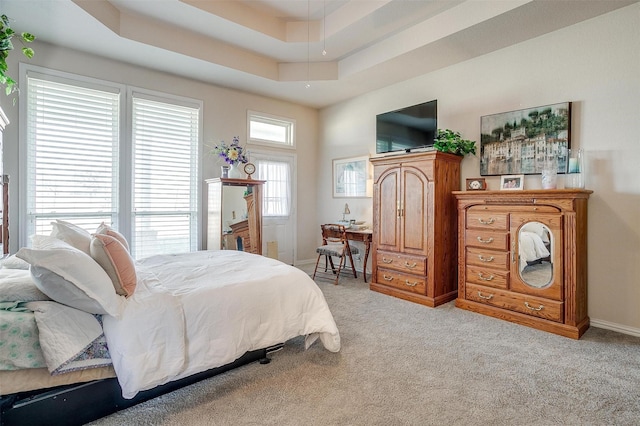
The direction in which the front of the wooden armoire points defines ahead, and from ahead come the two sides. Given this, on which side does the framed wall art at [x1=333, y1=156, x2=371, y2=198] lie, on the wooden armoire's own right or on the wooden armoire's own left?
on the wooden armoire's own right

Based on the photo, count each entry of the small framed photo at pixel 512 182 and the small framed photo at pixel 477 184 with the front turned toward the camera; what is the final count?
2

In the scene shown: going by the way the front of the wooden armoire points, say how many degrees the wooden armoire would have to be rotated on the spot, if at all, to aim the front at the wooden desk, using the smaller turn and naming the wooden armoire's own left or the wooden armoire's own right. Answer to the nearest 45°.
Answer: approximately 90° to the wooden armoire's own right

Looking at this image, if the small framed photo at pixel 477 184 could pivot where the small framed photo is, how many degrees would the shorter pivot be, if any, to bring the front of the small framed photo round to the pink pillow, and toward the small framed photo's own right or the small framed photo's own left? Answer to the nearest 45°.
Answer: approximately 45° to the small framed photo's own right

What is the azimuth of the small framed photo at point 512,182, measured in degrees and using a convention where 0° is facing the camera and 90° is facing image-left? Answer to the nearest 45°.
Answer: approximately 0°

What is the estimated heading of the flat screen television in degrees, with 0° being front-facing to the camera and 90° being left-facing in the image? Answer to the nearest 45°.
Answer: approximately 45°
